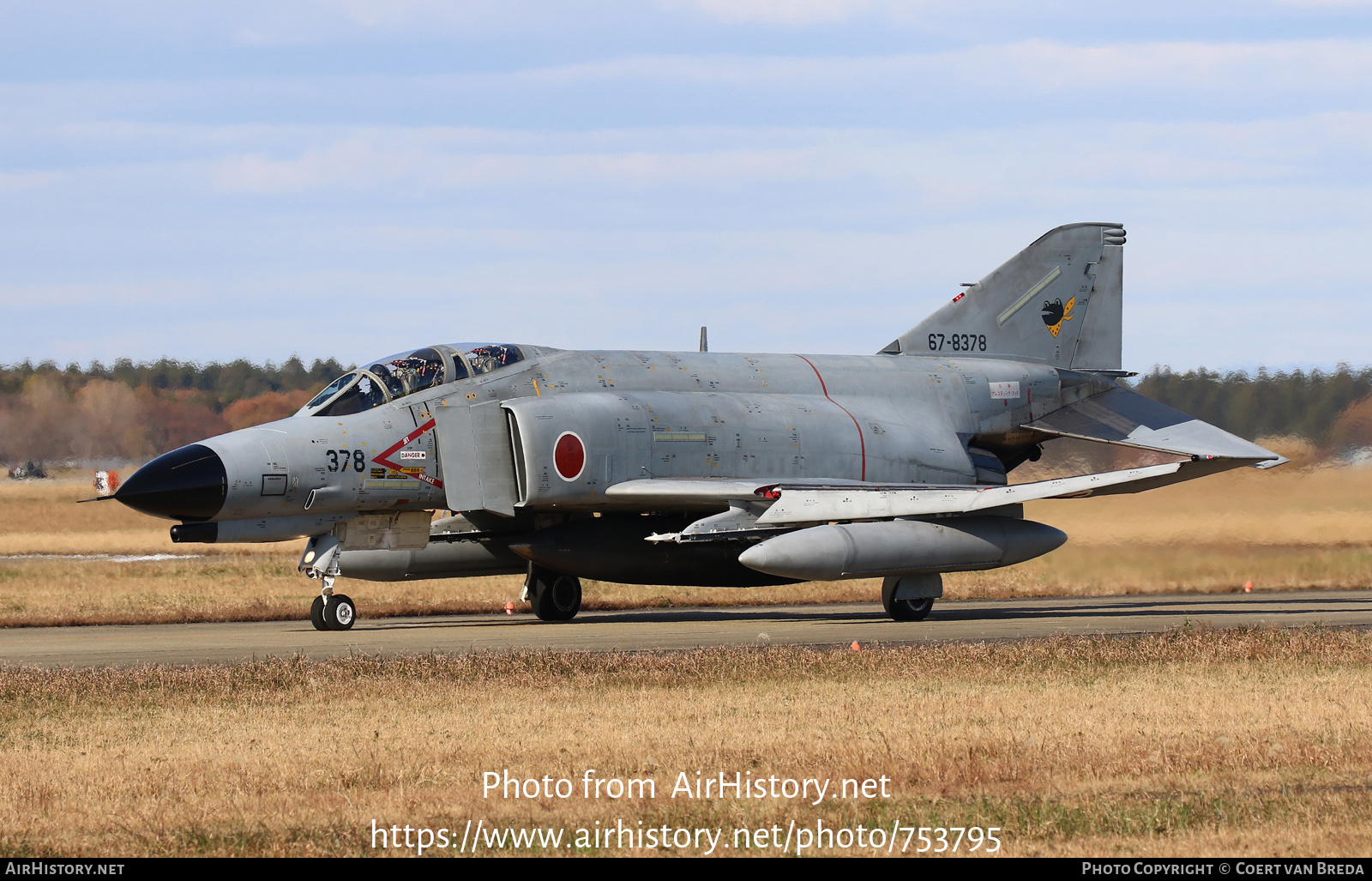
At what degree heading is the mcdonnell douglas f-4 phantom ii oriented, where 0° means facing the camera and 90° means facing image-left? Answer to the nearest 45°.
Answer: approximately 45°
